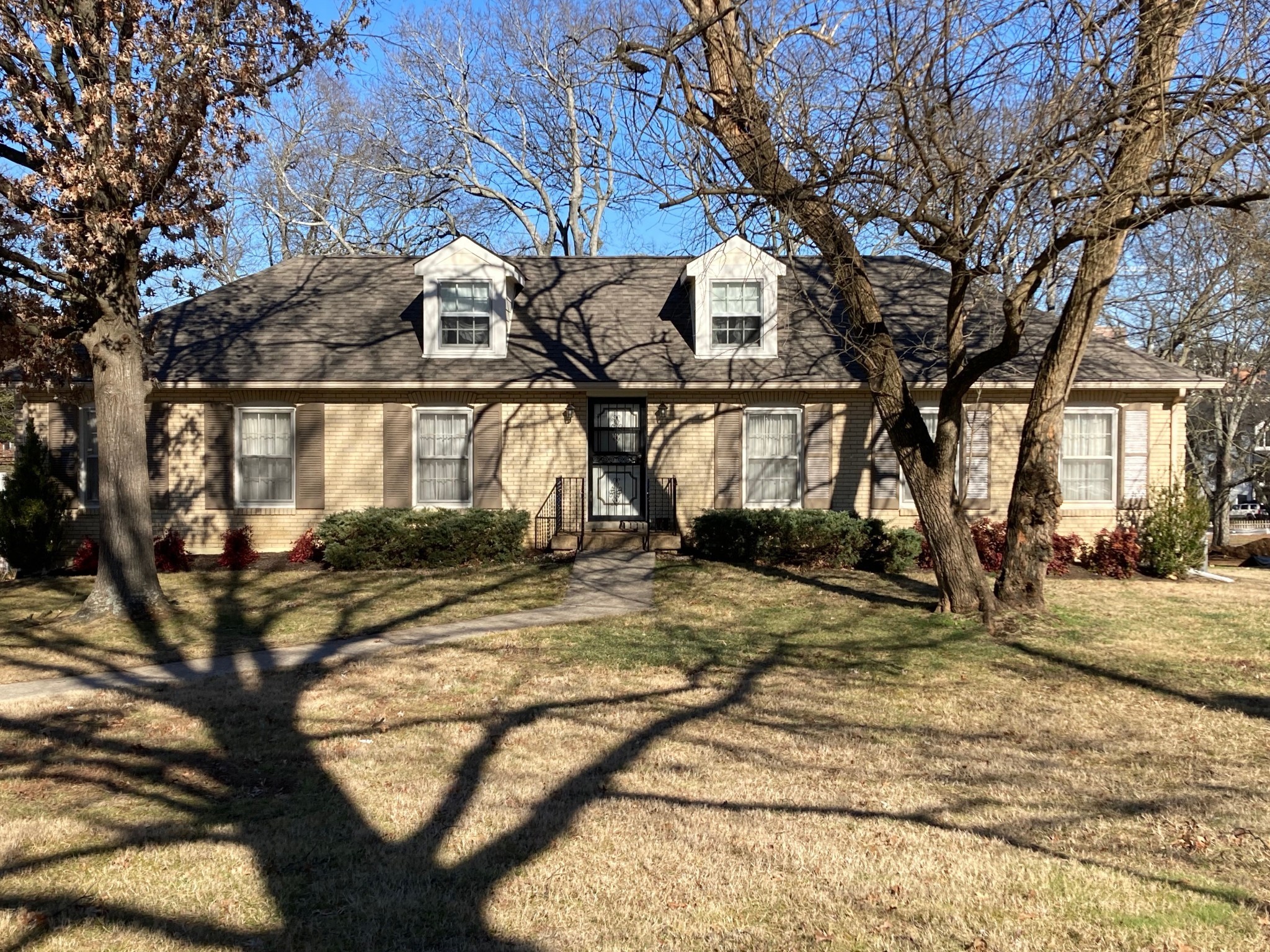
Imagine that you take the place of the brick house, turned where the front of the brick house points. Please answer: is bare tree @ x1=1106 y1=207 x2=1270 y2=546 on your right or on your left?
on your left

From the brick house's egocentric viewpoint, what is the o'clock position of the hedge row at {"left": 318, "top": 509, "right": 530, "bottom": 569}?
The hedge row is roughly at 2 o'clock from the brick house.

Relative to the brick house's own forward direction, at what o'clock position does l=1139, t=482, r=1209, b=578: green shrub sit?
The green shrub is roughly at 9 o'clock from the brick house.

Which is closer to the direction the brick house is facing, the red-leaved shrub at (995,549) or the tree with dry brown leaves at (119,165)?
the tree with dry brown leaves

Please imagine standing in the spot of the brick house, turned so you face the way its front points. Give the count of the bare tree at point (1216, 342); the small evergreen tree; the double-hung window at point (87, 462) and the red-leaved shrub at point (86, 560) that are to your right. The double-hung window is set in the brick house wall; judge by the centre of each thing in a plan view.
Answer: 3

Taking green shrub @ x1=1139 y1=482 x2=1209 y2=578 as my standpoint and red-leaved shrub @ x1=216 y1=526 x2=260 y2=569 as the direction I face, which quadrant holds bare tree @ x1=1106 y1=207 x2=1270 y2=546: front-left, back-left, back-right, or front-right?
back-right

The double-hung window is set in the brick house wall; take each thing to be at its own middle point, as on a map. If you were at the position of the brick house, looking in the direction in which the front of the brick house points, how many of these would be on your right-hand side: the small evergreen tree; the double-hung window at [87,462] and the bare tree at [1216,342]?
2

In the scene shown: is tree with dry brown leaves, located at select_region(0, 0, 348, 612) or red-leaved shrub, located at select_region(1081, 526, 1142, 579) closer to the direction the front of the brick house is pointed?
the tree with dry brown leaves

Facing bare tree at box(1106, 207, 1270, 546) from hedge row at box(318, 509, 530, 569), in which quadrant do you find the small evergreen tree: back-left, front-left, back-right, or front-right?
back-left

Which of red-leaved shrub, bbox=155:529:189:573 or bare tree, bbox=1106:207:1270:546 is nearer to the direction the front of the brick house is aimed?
the red-leaved shrub

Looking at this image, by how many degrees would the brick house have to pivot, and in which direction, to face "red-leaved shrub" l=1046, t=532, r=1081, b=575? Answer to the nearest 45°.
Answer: approximately 90° to its left

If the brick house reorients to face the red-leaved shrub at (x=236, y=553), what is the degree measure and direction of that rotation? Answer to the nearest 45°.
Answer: approximately 90° to its right

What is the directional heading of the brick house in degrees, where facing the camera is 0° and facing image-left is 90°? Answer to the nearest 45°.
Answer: approximately 0°

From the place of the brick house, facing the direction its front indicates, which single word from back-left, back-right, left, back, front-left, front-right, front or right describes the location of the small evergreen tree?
right

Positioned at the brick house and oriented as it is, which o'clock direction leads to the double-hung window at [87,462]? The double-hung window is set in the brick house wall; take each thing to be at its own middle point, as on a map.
The double-hung window is roughly at 3 o'clock from the brick house.
